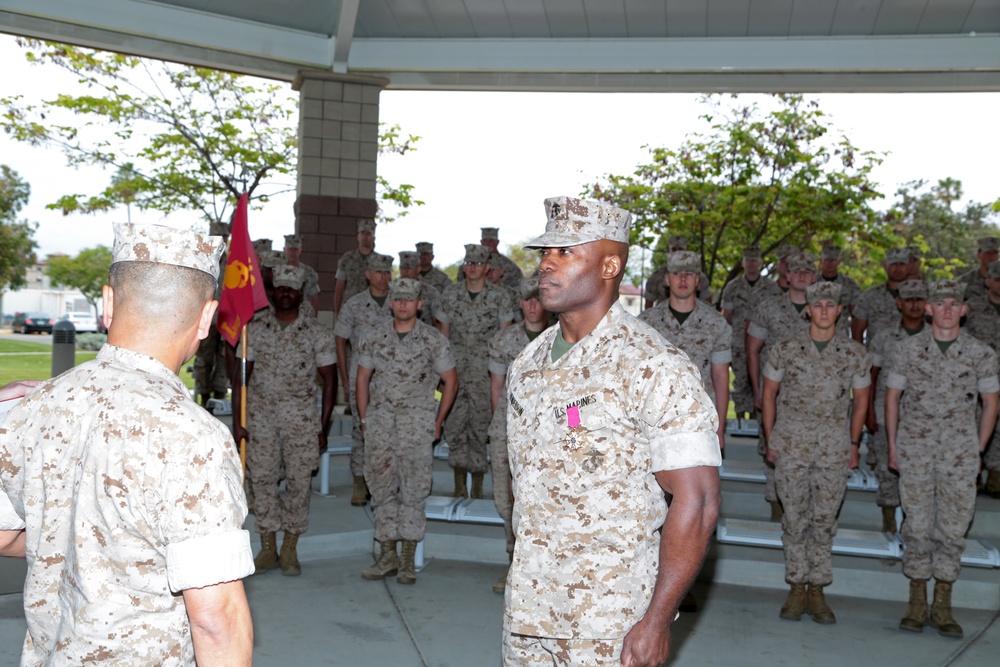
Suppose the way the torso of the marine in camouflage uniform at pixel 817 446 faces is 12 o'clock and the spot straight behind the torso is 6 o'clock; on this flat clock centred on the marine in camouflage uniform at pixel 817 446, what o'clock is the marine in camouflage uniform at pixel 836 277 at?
the marine in camouflage uniform at pixel 836 277 is roughly at 6 o'clock from the marine in camouflage uniform at pixel 817 446.

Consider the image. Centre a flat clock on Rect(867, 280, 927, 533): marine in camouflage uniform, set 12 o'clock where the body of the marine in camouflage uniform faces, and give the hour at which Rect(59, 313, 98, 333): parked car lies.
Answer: The parked car is roughly at 4 o'clock from the marine in camouflage uniform.

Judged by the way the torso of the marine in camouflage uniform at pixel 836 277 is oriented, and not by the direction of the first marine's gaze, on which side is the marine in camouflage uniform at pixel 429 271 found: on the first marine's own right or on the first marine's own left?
on the first marine's own right

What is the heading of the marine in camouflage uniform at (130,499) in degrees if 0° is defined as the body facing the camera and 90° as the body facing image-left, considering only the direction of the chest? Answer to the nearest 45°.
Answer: approximately 225°

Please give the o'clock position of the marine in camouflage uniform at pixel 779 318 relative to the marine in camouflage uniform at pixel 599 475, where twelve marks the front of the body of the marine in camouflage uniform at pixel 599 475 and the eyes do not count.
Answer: the marine in camouflage uniform at pixel 779 318 is roughly at 5 o'clock from the marine in camouflage uniform at pixel 599 475.

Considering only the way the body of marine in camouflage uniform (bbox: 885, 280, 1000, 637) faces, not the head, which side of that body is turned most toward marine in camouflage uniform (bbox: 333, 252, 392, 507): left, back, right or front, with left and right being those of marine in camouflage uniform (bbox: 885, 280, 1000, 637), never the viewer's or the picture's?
right

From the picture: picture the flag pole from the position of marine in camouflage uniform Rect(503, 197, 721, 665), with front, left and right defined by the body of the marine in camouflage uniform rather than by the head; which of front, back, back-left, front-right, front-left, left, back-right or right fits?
right

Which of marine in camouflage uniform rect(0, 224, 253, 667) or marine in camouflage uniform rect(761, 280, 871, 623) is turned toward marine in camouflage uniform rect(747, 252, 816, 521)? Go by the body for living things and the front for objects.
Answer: marine in camouflage uniform rect(0, 224, 253, 667)

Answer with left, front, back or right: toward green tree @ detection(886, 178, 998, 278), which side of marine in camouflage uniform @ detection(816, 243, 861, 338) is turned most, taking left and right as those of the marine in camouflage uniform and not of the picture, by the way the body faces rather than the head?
back
